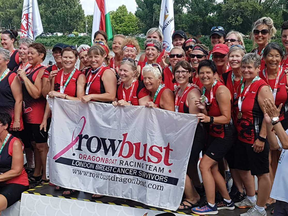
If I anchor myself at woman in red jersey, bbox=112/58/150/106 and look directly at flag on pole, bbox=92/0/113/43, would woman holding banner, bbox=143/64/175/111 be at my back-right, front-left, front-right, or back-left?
back-right

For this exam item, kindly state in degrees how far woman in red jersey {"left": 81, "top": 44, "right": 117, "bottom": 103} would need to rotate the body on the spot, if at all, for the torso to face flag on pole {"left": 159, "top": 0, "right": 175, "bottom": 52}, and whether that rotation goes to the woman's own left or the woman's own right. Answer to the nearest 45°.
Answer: approximately 180°

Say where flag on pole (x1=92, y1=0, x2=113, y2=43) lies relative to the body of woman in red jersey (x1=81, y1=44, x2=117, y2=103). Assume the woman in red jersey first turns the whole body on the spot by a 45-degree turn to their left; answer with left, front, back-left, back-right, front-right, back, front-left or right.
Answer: back

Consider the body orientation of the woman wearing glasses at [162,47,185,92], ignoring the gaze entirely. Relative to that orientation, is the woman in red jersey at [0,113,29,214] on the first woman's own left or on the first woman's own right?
on the first woman's own right

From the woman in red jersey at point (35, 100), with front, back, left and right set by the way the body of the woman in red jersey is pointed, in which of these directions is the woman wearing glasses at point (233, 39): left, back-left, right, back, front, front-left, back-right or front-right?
back

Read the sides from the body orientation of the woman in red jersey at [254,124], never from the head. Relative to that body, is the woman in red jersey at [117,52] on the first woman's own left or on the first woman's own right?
on the first woman's own right
